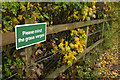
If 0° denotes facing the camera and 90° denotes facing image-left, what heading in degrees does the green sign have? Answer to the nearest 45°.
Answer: approximately 315°
